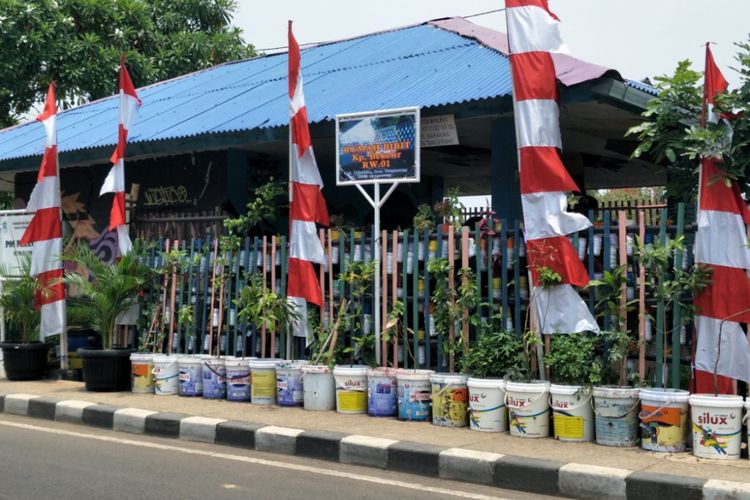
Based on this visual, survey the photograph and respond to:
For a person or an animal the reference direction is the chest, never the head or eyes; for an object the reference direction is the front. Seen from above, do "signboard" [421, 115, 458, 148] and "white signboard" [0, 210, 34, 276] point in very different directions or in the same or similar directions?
same or similar directions

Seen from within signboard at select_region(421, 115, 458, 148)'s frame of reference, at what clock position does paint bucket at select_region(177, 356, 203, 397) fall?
The paint bucket is roughly at 1 o'clock from the signboard.

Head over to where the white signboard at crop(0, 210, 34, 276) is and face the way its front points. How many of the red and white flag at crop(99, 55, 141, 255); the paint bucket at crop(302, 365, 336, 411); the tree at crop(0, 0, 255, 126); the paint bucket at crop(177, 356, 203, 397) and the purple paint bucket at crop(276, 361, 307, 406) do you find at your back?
1

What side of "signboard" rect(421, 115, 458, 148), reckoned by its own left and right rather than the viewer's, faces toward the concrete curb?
front

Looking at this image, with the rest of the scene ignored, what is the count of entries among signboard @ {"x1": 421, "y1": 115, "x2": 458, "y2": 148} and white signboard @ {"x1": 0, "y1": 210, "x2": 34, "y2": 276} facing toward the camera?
2

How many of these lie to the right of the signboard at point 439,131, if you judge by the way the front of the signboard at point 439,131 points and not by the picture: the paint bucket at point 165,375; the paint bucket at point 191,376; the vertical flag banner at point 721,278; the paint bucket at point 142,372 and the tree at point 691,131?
3

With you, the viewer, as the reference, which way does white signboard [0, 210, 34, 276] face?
facing the viewer

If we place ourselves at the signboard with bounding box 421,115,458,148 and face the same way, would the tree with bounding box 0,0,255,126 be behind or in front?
behind

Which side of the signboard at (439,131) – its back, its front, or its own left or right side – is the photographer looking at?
front

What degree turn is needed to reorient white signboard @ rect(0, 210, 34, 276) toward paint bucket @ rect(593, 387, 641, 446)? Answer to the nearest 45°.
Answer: approximately 45° to its left

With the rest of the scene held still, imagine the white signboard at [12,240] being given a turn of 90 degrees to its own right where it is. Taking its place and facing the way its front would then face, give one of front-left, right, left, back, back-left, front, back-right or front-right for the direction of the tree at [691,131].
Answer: back-left

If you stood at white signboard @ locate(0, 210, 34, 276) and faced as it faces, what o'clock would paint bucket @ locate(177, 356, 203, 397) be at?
The paint bucket is roughly at 11 o'clock from the white signboard.
